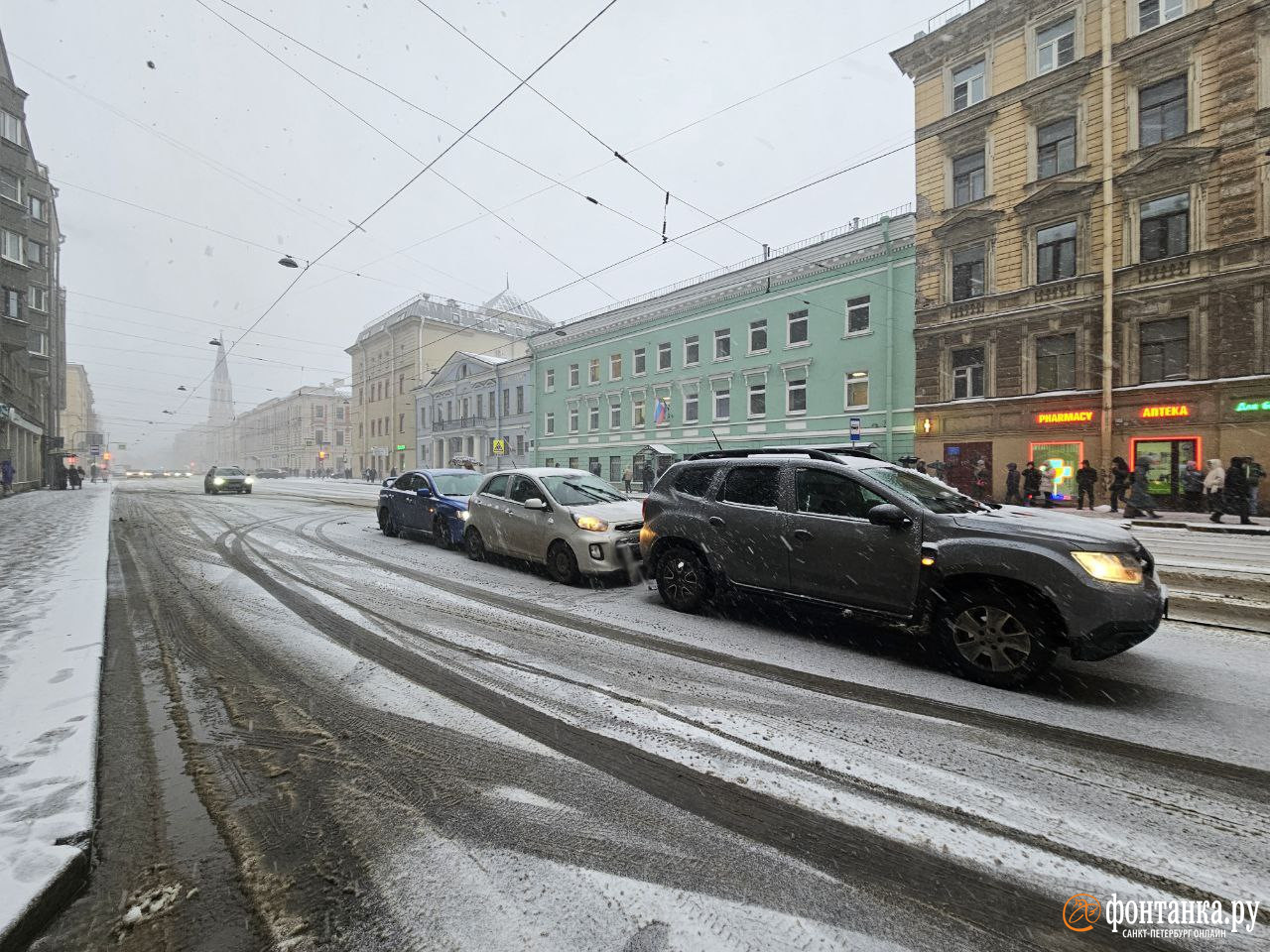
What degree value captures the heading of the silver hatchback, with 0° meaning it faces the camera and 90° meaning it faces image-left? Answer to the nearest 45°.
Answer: approximately 315°

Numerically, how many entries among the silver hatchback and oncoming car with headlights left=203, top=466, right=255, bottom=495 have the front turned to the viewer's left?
0

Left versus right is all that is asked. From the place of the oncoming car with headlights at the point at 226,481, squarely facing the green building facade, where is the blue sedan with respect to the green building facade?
right

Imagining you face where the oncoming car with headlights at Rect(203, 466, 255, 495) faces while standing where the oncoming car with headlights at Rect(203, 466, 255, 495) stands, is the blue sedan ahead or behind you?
ahead

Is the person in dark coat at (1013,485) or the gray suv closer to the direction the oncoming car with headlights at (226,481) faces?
the gray suv

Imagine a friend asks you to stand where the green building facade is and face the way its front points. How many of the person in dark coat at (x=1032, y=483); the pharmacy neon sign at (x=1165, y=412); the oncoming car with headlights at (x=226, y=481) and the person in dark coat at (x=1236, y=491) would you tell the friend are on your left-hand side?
3

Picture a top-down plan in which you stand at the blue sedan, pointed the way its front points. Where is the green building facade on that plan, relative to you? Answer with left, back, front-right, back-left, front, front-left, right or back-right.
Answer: left

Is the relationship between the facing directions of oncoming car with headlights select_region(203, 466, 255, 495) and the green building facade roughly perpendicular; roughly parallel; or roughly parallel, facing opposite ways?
roughly perpendicular

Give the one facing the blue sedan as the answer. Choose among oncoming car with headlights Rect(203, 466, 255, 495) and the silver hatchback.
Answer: the oncoming car with headlights

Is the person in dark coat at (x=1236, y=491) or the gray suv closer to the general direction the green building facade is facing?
the gray suv
